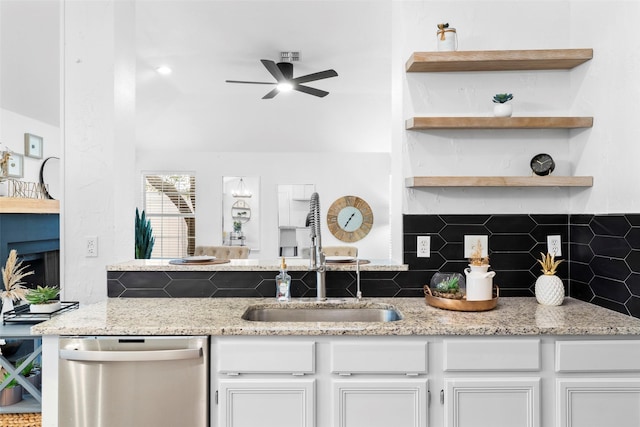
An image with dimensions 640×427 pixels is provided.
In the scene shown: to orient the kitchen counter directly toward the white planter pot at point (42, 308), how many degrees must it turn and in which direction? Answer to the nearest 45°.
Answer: approximately 90° to its right

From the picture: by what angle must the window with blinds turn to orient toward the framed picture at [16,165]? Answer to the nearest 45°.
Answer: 0° — it already faces it

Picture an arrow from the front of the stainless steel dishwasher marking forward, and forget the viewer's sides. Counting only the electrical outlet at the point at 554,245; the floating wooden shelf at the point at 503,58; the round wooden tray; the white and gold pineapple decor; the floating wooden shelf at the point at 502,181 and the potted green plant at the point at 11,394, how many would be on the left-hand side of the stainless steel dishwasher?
5

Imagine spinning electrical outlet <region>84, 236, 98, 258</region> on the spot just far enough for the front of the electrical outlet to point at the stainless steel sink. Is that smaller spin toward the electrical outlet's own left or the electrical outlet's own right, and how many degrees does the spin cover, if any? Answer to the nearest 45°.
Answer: approximately 45° to the electrical outlet's own left

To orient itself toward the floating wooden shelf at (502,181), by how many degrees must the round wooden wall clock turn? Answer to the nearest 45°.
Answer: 0° — it already faces it

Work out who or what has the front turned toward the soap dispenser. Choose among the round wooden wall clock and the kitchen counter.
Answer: the round wooden wall clock

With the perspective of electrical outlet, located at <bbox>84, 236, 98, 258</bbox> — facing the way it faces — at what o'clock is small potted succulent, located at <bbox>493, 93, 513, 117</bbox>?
The small potted succulent is roughly at 10 o'clock from the electrical outlet.
